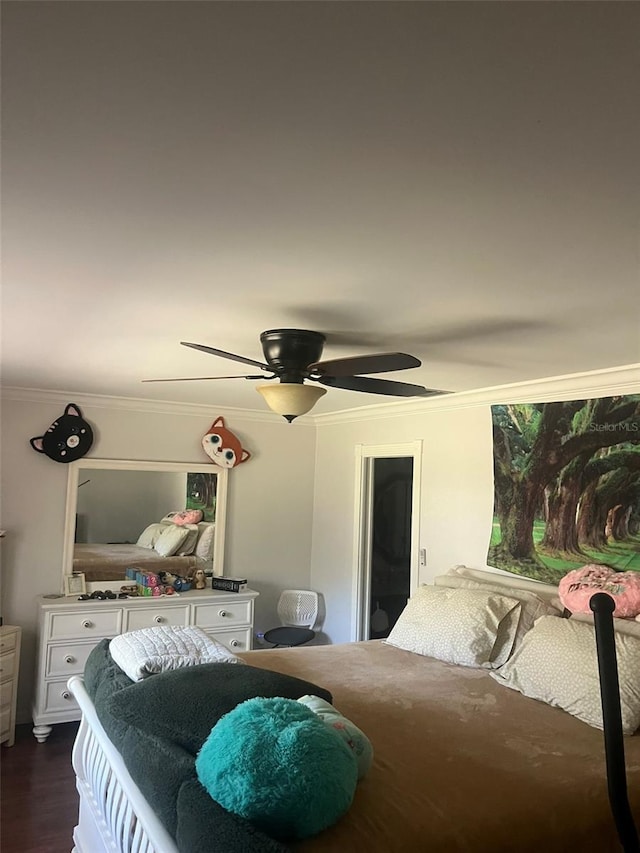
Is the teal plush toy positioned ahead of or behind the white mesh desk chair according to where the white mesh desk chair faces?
ahead

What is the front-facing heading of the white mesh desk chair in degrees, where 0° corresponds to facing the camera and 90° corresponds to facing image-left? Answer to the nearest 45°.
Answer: approximately 45°

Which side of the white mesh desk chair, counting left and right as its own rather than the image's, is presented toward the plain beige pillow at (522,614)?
left

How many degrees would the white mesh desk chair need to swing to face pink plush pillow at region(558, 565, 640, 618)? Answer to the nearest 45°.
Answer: approximately 90° to its left

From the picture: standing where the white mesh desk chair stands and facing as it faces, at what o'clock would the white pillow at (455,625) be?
The white pillow is roughly at 10 o'clock from the white mesh desk chair.

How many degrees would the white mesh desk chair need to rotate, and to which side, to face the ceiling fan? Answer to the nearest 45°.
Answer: approximately 45° to its left

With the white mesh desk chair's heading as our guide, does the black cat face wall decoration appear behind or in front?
in front
